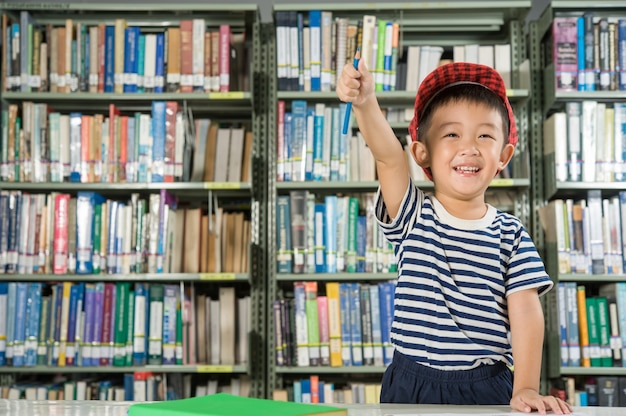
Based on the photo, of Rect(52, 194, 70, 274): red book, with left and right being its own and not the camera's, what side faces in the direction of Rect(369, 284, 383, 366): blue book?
left

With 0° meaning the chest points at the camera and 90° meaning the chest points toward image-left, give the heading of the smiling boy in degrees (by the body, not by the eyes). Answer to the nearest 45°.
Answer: approximately 0°
